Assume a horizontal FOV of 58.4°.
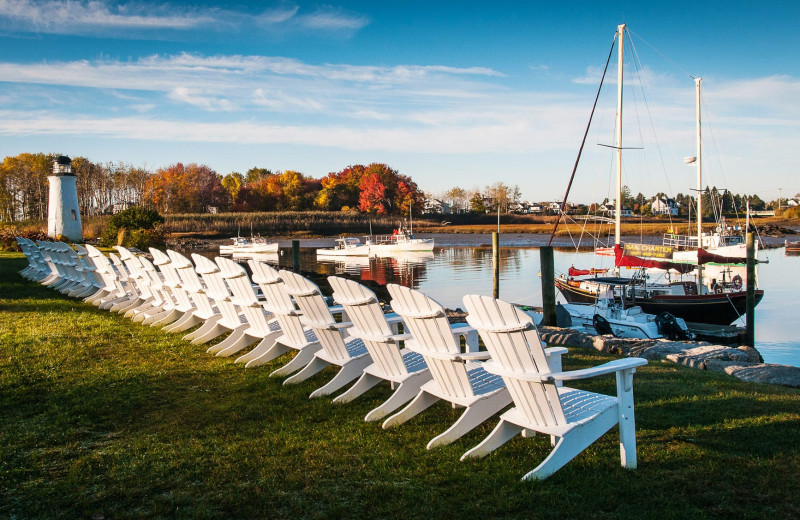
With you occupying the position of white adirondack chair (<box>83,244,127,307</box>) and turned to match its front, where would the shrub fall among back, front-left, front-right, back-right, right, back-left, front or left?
front-left

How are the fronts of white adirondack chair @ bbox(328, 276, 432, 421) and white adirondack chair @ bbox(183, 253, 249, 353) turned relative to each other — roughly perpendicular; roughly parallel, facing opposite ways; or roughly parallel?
roughly parallel

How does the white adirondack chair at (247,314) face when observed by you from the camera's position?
facing away from the viewer and to the right of the viewer

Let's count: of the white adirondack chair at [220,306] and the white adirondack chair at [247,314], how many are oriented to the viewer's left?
0

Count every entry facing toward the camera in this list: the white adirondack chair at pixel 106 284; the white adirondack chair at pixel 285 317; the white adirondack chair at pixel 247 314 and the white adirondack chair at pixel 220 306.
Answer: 0

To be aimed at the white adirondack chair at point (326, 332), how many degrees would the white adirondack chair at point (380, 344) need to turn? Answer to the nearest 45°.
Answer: approximately 90° to its left

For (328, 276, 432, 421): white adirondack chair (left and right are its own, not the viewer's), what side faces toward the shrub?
left

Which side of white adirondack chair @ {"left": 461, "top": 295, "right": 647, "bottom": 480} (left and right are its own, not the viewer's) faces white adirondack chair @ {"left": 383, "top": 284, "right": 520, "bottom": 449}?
left

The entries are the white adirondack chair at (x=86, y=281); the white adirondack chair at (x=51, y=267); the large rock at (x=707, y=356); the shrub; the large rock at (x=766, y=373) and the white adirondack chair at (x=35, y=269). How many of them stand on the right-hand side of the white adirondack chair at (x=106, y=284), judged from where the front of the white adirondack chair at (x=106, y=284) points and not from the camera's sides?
2

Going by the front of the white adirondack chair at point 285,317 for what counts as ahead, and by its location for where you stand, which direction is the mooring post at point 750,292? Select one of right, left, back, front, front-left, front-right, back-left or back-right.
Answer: front

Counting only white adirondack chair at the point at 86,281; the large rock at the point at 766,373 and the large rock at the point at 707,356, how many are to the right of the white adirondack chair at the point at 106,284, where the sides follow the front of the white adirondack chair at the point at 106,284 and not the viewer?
2

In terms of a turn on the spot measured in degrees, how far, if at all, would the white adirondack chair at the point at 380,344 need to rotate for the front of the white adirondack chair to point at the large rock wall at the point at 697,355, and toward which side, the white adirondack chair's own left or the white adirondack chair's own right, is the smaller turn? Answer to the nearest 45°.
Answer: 0° — it already faces it

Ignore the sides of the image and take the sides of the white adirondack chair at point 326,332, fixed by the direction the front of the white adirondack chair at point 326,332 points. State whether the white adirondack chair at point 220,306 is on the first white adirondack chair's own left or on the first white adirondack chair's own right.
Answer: on the first white adirondack chair's own left

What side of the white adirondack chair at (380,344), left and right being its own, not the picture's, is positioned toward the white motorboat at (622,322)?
front

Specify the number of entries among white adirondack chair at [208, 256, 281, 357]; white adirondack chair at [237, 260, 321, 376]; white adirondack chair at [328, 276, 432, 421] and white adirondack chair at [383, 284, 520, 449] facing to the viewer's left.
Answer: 0

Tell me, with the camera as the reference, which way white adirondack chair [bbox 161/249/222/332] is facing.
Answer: facing away from the viewer and to the right of the viewer

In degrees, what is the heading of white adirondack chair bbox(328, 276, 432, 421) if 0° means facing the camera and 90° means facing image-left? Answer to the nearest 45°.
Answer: approximately 225°

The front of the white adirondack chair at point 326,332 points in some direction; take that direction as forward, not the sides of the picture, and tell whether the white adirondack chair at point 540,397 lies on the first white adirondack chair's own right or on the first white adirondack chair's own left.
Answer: on the first white adirondack chair's own right

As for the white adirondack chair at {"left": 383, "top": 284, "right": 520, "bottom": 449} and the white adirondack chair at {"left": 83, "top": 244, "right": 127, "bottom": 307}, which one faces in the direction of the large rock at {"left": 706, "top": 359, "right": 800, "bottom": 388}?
the white adirondack chair at {"left": 383, "top": 284, "right": 520, "bottom": 449}

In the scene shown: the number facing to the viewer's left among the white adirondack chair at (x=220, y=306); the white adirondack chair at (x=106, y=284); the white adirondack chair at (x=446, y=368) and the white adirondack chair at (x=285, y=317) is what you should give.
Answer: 0
